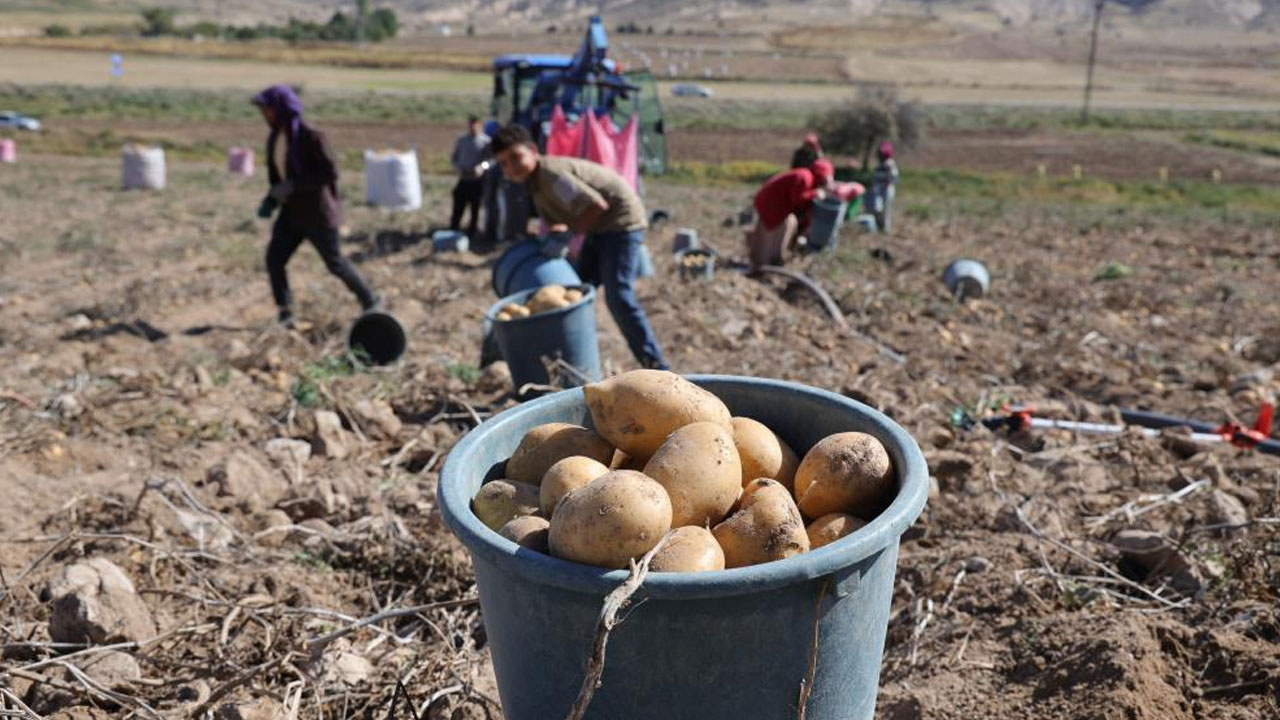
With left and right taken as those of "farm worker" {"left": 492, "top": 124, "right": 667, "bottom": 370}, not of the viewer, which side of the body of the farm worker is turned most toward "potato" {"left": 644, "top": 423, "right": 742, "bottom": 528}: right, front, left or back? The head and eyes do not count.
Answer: left

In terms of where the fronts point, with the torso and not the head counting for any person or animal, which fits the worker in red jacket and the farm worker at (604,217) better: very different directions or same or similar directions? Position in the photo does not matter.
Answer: very different directions

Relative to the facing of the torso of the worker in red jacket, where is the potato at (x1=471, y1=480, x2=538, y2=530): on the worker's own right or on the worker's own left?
on the worker's own right

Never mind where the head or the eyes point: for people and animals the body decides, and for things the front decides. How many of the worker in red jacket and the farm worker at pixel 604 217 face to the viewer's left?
1

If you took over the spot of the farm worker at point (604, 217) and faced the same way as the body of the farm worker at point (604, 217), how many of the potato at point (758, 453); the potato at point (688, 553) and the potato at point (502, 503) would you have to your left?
3

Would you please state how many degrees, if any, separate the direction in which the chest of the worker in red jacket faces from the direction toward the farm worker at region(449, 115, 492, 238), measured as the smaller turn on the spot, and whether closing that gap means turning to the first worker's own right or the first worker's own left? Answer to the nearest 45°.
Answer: approximately 135° to the first worker's own left

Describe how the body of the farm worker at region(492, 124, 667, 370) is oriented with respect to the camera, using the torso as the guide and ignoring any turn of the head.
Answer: to the viewer's left

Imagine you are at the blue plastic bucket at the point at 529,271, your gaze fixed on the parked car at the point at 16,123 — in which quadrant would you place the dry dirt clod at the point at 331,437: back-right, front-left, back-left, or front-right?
back-left

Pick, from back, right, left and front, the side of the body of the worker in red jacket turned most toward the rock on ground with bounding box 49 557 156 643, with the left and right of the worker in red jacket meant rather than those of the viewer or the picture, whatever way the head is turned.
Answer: right

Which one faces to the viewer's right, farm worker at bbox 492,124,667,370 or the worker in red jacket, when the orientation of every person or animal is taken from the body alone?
the worker in red jacket

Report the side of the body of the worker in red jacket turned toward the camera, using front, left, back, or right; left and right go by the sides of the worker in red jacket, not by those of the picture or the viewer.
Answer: right

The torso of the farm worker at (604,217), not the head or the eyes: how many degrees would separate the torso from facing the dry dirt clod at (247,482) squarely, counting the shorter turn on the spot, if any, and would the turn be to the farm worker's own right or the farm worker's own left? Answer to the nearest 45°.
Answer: approximately 45° to the farm worker's own left
